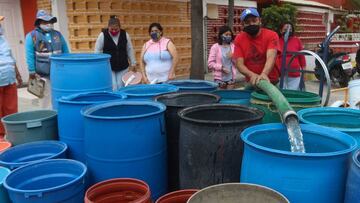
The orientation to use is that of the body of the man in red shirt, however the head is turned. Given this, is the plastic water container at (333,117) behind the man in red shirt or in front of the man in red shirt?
in front

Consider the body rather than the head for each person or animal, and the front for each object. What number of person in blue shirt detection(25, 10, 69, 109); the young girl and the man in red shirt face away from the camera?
0

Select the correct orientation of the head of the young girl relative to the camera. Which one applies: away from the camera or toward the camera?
toward the camera

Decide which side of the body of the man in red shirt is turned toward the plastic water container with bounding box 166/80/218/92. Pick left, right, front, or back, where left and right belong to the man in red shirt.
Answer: right

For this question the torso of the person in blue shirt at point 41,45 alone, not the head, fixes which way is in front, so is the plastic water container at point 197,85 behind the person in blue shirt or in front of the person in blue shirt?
in front

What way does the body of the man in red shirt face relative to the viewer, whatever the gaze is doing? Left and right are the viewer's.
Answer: facing the viewer

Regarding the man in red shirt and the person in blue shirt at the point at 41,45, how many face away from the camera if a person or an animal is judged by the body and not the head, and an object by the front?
0

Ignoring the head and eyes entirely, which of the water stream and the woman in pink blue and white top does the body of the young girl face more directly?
the water stream

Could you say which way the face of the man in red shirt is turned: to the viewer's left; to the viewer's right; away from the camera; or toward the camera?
toward the camera

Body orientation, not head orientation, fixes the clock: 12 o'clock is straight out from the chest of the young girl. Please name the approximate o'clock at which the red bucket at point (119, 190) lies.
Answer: The red bucket is roughly at 2 o'clock from the young girl.

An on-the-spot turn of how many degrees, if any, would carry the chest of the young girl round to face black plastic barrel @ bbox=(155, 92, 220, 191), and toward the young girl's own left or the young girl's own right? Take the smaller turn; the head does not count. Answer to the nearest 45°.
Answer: approximately 45° to the young girl's own right

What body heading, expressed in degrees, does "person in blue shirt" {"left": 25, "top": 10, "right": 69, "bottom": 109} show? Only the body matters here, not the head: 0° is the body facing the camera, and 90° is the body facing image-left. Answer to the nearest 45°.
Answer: approximately 315°

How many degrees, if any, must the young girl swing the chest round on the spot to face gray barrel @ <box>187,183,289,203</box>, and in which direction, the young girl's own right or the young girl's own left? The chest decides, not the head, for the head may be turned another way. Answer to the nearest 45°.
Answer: approximately 45° to the young girl's own right
